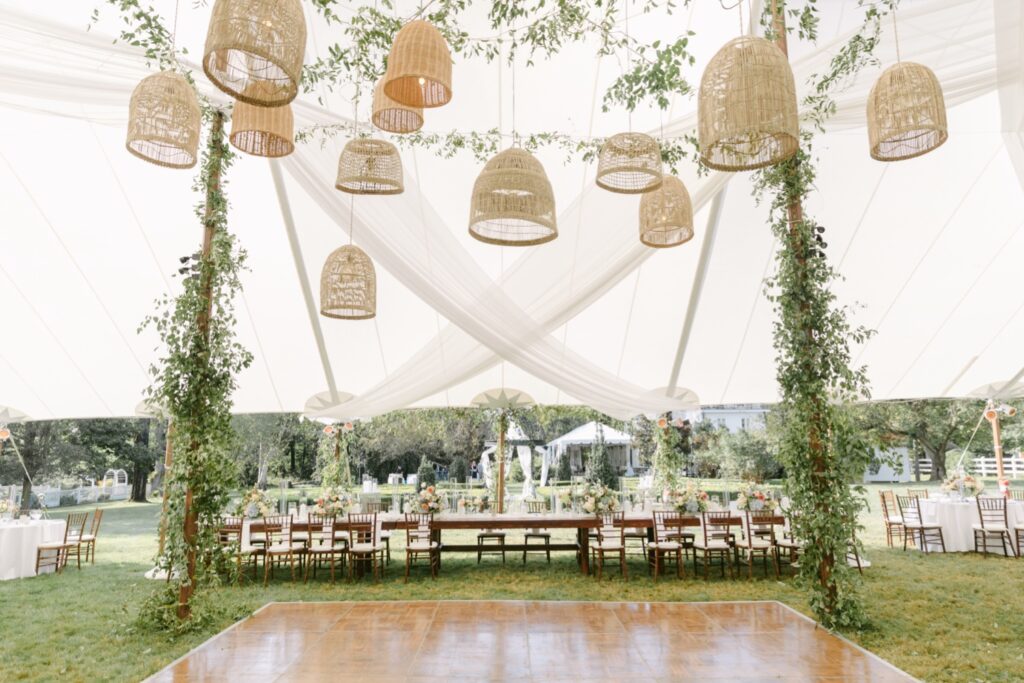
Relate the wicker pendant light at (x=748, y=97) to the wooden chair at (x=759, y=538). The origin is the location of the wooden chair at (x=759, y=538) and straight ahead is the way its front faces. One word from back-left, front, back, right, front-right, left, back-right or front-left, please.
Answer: back

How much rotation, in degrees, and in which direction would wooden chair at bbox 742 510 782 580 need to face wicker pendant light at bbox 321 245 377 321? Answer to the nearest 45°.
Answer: approximately 135° to its left

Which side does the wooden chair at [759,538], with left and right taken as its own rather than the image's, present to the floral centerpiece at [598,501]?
left

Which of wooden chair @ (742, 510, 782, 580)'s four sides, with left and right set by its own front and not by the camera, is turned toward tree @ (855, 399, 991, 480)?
front

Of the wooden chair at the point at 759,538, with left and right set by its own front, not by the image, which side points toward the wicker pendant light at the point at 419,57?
back

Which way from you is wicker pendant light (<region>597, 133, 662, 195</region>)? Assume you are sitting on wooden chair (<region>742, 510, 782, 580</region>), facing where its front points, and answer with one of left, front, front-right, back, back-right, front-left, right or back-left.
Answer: back

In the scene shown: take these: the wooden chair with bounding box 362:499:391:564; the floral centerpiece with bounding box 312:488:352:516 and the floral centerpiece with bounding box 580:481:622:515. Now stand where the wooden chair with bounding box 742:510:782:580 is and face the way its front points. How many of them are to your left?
3

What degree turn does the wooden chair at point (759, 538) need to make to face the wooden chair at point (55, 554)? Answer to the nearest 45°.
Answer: approximately 90° to its left

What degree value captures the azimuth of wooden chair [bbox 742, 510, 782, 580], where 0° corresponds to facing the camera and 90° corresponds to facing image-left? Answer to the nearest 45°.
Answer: approximately 180°

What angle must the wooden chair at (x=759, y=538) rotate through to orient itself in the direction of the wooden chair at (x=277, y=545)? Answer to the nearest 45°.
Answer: approximately 90° to its left

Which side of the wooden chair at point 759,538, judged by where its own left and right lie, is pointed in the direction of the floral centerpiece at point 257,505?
left
